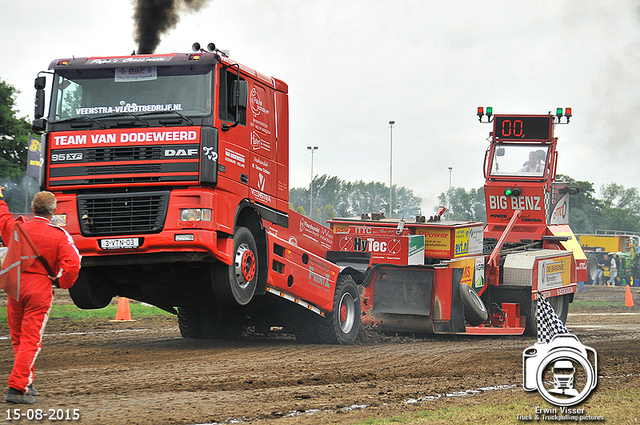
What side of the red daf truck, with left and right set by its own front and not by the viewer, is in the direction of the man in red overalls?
front

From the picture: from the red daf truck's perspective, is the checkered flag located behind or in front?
behind

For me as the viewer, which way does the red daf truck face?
facing the viewer and to the left of the viewer
